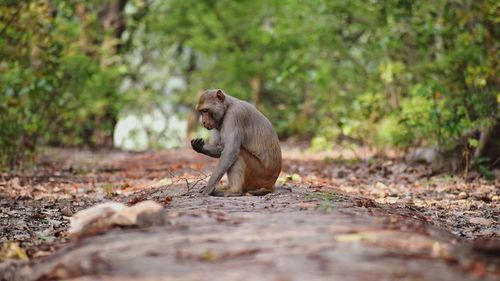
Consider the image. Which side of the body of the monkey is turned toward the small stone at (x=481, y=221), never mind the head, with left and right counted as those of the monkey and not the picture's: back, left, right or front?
back

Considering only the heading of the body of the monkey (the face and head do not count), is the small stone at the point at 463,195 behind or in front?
behind

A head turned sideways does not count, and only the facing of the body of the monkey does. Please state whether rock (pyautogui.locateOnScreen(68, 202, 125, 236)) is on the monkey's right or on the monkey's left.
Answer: on the monkey's left

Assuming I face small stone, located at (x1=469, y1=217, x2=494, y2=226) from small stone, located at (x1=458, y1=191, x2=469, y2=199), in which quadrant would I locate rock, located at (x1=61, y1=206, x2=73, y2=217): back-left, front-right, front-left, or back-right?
front-right

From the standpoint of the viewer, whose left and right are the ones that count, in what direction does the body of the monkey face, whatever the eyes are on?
facing to the left of the viewer

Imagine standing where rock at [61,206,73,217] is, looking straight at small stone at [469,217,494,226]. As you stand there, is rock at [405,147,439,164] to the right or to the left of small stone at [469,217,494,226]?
left

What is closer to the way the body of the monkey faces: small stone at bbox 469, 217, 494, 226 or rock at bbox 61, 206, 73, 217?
the rock

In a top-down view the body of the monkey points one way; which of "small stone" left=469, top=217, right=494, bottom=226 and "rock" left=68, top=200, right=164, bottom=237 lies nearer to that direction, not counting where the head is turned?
the rock

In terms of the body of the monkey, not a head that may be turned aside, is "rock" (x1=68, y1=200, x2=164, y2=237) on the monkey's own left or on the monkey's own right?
on the monkey's own left

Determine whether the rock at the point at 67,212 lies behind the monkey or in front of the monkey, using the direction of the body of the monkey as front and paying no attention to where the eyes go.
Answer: in front

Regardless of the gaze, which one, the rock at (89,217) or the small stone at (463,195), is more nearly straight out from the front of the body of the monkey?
the rock

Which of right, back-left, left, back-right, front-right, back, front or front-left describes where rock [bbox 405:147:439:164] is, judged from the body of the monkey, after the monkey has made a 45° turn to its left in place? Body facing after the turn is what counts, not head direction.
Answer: back

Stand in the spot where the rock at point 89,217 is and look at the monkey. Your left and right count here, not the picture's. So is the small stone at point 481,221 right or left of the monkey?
right
